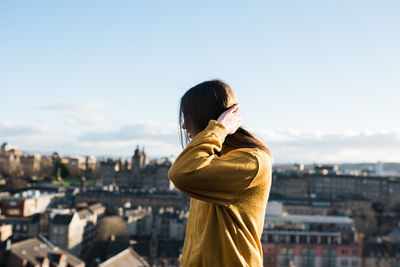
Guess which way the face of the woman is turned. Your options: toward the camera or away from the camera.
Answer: away from the camera

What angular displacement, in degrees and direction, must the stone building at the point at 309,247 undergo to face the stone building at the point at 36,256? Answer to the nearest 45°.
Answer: approximately 45° to its right

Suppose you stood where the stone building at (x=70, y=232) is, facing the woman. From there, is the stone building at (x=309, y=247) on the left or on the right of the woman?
left

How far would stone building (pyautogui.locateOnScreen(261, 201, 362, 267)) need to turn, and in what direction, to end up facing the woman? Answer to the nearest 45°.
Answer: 0° — it already faces them

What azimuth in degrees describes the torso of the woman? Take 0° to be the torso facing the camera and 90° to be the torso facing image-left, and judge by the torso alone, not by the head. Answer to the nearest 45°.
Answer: approximately 90°

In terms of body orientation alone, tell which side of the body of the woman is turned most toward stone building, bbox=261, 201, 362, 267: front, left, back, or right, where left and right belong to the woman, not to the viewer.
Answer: right

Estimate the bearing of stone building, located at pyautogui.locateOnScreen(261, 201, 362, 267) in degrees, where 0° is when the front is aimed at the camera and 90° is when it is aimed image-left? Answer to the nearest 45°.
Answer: approximately 0°
